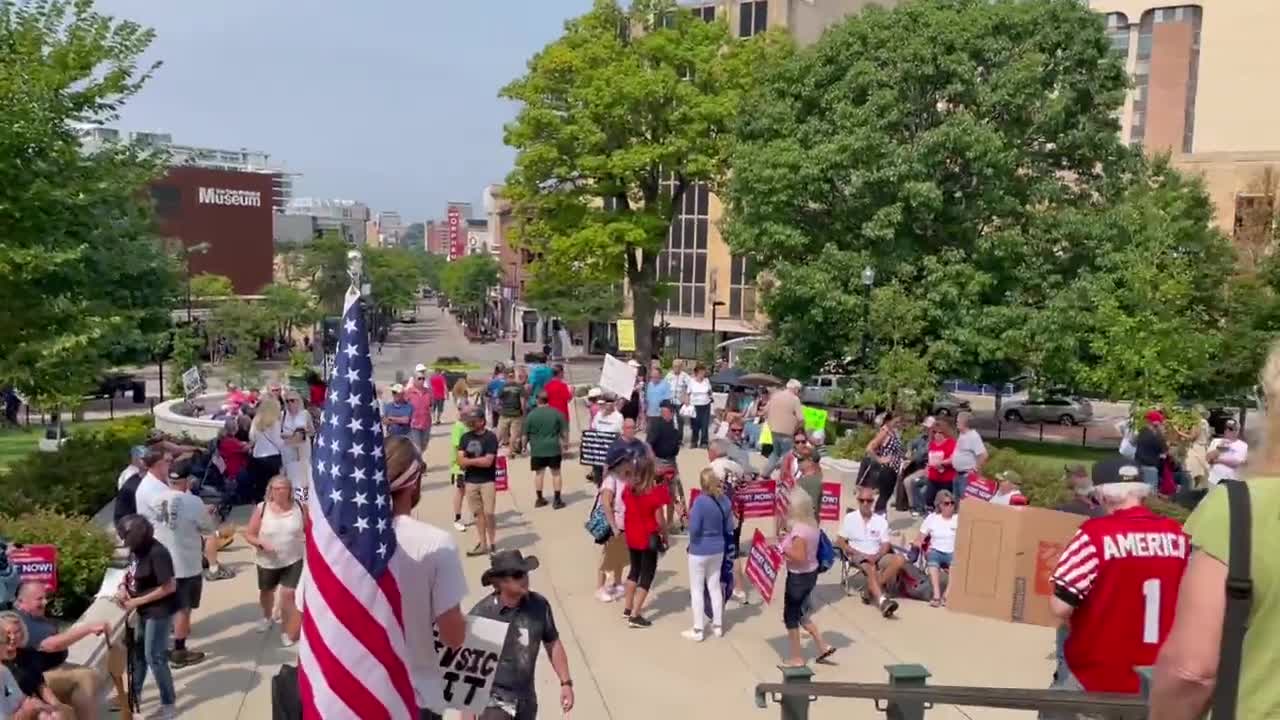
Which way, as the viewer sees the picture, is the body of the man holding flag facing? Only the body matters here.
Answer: away from the camera

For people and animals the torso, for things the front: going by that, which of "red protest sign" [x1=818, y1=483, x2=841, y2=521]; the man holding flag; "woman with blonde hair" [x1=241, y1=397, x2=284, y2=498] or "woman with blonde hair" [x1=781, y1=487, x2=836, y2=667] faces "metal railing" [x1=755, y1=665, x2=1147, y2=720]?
the red protest sign

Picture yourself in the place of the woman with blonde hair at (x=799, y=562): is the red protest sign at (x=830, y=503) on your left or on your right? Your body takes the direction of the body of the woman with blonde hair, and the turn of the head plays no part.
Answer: on your right

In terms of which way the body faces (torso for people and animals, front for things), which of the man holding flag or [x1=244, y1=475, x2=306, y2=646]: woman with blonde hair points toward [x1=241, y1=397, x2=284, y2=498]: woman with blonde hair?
the man holding flag

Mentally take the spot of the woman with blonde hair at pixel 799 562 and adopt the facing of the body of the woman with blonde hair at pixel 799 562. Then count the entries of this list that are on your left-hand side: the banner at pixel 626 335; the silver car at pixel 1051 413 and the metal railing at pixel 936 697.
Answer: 1

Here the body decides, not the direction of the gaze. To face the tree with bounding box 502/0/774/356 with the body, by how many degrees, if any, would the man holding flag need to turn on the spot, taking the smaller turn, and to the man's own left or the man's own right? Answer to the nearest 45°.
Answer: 0° — they already face it
